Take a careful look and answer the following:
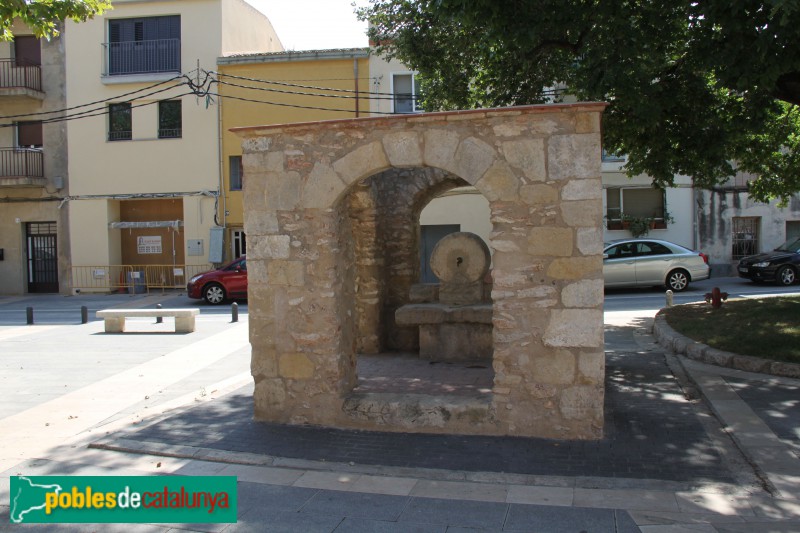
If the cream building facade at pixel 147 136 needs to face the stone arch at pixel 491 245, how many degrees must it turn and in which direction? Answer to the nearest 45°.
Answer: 0° — it already faces it

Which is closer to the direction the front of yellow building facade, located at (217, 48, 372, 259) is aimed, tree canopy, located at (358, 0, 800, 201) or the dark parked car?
the tree canopy

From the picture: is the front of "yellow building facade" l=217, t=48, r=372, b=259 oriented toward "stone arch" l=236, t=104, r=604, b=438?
yes

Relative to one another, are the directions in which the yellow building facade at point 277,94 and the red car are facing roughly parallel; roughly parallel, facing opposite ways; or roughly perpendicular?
roughly perpendicular

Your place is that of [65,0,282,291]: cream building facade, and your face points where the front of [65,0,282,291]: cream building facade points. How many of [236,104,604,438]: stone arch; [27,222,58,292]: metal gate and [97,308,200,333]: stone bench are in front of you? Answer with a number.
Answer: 2

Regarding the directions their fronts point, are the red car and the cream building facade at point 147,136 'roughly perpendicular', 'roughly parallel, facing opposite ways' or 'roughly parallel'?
roughly perpendicular

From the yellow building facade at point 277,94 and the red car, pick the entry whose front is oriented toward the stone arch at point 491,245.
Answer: the yellow building facade

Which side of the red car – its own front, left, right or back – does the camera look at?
left

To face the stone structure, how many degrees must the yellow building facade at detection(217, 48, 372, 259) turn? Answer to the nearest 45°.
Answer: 0° — it already faces it
